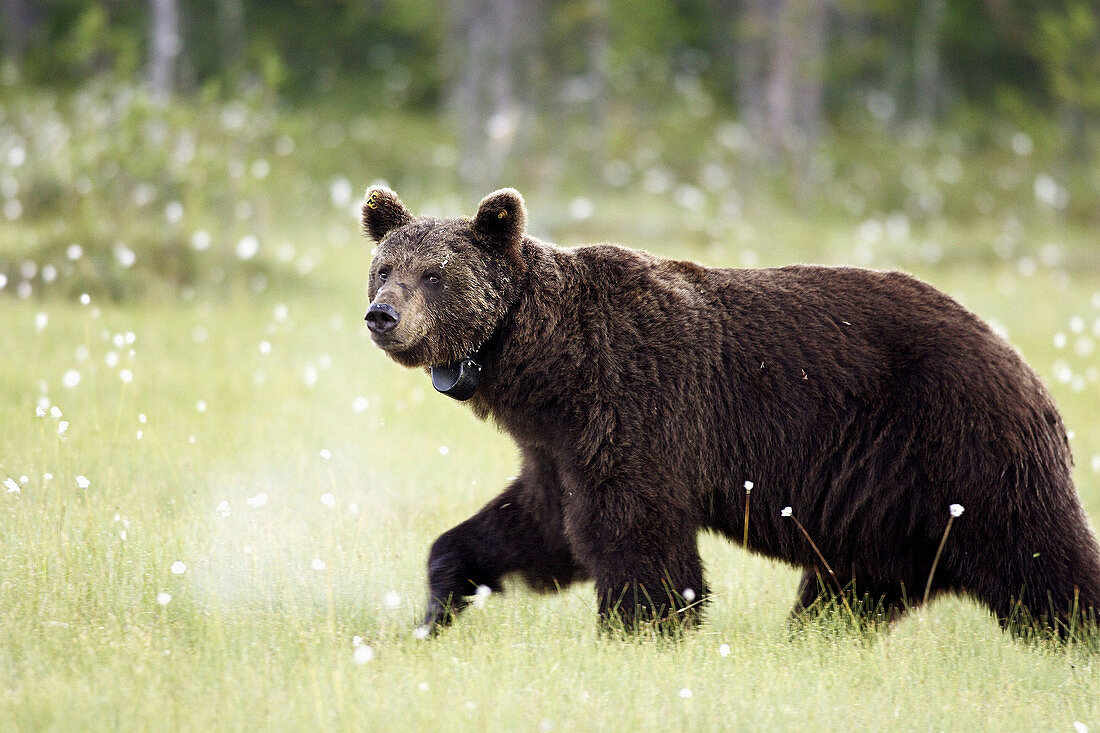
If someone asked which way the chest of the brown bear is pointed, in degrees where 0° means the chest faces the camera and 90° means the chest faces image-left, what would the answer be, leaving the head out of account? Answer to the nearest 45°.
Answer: approximately 90°

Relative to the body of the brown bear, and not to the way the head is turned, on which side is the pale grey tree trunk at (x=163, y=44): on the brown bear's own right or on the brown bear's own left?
on the brown bear's own right
